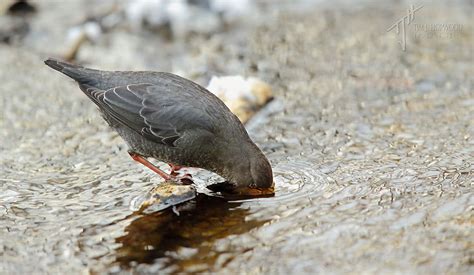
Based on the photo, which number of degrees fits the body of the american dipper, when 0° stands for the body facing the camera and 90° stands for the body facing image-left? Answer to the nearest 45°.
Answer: approximately 270°
